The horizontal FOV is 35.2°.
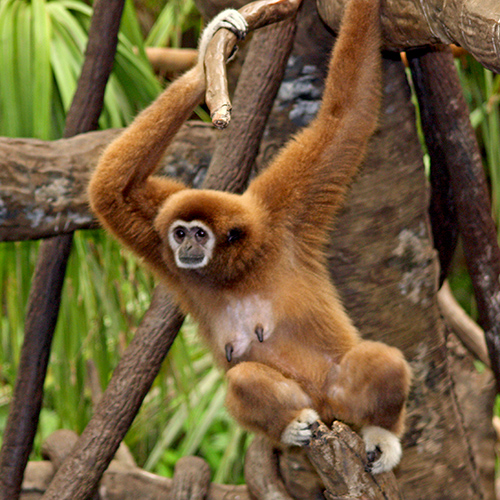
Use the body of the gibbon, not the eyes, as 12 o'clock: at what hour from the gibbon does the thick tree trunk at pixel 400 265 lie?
The thick tree trunk is roughly at 6 o'clock from the gibbon.

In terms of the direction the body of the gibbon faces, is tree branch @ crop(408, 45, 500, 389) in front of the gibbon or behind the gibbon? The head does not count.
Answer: behind

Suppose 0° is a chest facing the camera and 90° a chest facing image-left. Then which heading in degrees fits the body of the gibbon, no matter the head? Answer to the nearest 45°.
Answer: approximately 45°

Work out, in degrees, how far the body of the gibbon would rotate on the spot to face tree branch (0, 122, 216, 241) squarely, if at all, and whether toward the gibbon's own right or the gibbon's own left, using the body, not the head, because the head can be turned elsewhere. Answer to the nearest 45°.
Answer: approximately 90° to the gibbon's own right

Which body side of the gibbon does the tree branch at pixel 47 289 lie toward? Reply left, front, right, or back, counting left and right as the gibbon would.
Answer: right
